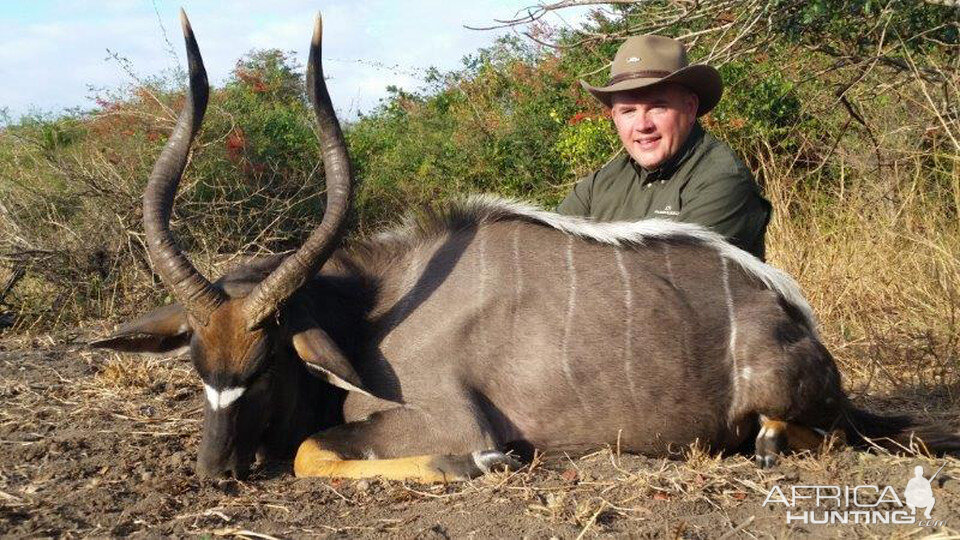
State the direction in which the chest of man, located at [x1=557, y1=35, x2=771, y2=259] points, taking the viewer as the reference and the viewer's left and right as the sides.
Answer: facing the viewer and to the left of the viewer

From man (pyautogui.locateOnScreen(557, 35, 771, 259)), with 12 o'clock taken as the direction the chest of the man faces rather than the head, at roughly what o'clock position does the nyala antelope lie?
The nyala antelope is roughly at 12 o'clock from the man.

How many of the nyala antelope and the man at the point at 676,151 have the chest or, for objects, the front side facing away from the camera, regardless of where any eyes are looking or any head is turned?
0

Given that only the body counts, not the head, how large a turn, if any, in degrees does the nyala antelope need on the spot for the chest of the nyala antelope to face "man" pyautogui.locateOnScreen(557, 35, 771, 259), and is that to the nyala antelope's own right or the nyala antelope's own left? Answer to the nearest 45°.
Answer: approximately 135° to the nyala antelope's own right

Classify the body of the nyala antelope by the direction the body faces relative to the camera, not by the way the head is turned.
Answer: to the viewer's left
